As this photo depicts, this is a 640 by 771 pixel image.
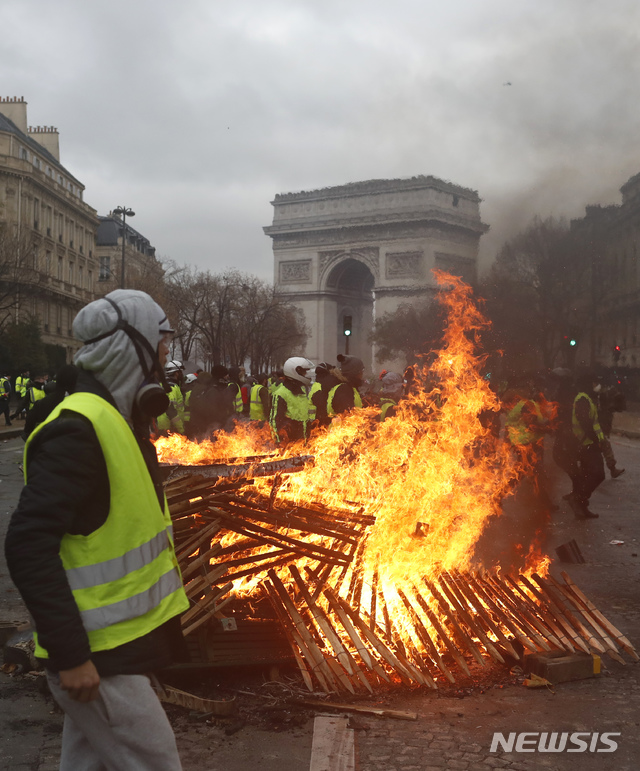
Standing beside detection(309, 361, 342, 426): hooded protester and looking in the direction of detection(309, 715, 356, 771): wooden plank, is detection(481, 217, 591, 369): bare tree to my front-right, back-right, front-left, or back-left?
back-left

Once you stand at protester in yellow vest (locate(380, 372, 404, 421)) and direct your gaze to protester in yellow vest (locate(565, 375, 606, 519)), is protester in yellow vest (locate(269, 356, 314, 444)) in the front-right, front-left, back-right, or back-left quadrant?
back-right

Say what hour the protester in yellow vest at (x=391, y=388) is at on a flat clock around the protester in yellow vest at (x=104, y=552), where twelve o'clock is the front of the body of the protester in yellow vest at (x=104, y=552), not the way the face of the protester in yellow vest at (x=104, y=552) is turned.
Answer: the protester in yellow vest at (x=391, y=388) is roughly at 10 o'clock from the protester in yellow vest at (x=104, y=552).

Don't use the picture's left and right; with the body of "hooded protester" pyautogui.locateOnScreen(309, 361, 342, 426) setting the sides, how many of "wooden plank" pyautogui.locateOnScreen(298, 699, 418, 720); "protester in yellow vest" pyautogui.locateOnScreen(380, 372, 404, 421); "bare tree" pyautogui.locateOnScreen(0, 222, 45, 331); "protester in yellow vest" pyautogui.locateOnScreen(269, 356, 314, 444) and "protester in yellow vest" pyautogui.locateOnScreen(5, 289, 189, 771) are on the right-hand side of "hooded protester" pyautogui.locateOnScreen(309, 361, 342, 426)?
2

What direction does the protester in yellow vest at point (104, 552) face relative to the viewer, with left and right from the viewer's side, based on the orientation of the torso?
facing to the right of the viewer
